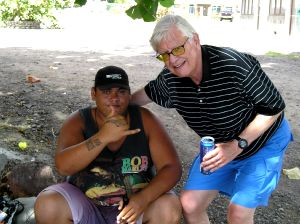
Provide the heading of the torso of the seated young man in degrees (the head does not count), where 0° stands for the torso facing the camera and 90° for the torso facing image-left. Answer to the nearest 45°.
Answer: approximately 0°

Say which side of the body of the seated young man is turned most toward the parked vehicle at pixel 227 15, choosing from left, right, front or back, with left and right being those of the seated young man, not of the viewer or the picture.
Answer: back

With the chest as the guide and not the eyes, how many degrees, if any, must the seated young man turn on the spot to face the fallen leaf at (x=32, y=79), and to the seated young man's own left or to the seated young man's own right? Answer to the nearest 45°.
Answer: approximately 180°

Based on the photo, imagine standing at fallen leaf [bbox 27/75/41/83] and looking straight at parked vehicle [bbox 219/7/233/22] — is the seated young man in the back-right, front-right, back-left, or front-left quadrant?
back-right

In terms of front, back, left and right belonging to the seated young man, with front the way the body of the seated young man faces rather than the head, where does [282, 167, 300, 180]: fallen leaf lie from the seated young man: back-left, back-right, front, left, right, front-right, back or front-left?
back-left
